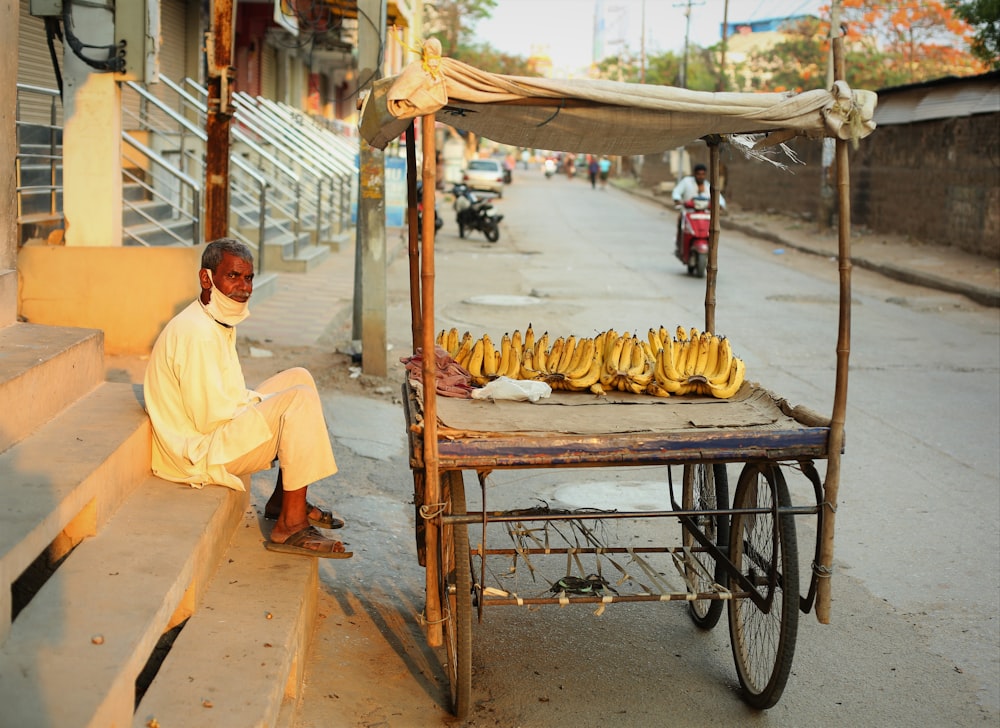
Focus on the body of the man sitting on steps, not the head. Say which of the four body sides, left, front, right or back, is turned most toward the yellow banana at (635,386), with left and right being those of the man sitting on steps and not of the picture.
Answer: front

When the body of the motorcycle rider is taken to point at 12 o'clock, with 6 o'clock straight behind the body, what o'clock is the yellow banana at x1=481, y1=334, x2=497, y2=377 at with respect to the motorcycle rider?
The yellow banana is roughly at 12 o'clock from the motorcycle rider.

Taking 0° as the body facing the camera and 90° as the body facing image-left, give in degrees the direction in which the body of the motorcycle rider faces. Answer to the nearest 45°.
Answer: approximately 0°

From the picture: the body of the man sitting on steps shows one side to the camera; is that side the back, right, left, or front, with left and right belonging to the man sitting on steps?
right

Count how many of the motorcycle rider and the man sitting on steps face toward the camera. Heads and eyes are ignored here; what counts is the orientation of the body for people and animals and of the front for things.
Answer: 1

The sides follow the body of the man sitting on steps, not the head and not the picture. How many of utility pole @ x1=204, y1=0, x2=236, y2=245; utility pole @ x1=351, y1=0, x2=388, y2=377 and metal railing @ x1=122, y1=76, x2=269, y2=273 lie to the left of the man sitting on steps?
3

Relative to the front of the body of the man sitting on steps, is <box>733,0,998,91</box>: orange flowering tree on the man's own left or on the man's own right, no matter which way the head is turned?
on the man's own left

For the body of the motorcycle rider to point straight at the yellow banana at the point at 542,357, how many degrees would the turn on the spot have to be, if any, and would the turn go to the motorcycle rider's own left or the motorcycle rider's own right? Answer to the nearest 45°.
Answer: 0° — they already face it

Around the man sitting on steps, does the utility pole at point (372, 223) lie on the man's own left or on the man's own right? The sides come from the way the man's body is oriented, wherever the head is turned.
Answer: on the man's own left

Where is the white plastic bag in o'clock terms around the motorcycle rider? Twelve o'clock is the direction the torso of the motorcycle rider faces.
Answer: The white plastic bag is roughly at 12 o'clock from the motorcycle rider.

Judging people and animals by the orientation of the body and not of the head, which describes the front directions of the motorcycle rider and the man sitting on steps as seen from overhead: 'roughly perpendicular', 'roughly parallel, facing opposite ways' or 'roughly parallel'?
roughly perpendicular

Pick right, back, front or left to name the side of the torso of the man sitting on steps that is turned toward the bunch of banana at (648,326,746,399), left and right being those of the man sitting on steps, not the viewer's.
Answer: front

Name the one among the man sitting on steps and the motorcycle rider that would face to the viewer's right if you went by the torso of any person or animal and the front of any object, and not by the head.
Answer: the man sitting on steps
